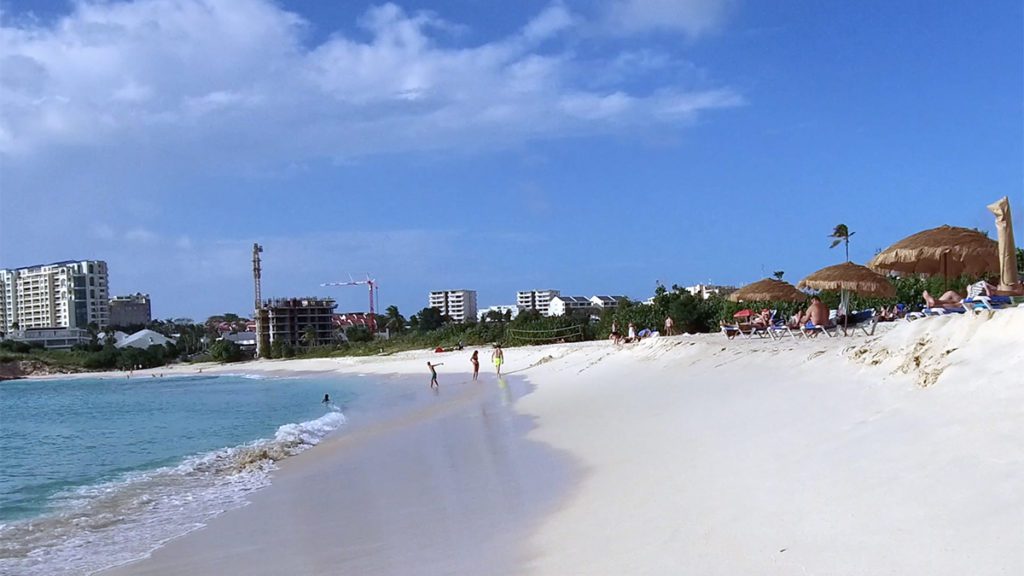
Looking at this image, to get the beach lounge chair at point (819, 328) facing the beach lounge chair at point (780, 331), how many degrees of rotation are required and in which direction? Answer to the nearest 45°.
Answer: approximately 45° to its right

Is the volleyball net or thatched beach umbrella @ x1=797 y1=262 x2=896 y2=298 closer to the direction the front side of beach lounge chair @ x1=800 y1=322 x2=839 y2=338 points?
the volleyball net

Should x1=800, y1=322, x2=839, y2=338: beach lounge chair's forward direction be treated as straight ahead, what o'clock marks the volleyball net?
The volleyball net is roughly at 2 o'clock from the beach lounge chair.

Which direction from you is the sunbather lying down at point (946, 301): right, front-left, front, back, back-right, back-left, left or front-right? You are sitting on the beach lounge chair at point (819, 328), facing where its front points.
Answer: back-left

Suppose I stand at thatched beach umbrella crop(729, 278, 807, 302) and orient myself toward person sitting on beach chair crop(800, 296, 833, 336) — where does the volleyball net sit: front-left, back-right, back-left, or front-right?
back-right

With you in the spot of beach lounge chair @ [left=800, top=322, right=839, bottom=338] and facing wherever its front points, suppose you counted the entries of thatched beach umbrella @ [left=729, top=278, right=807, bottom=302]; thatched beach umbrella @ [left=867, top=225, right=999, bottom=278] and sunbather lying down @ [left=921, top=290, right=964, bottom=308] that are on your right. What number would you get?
1

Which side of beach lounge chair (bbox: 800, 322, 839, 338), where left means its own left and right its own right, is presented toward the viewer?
left
